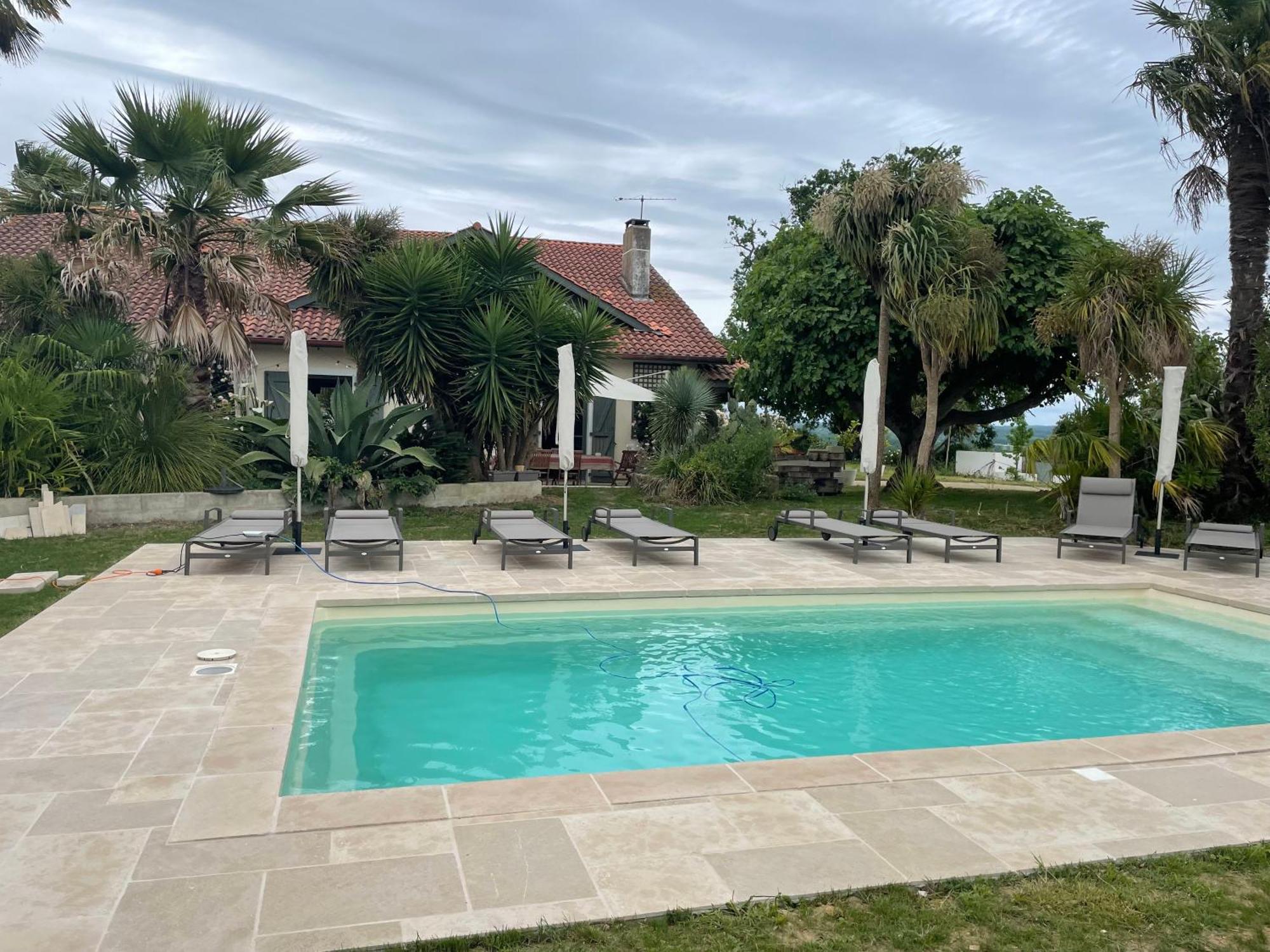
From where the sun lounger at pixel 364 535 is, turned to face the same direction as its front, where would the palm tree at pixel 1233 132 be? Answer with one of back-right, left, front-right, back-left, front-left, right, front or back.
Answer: left

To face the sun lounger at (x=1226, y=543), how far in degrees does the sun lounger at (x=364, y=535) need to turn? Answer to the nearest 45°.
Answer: approximately 90° to its left

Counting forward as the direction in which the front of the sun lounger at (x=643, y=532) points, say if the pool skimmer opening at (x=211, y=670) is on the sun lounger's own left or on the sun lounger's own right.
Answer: on the sun lounger's own right

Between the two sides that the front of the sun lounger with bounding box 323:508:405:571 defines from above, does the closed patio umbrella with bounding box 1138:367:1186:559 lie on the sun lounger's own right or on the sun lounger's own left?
on the sun lounger's own left

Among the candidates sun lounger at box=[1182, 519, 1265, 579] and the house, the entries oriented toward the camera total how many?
2

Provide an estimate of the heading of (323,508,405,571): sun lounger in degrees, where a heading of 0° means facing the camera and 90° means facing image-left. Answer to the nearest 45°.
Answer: approximately 0°

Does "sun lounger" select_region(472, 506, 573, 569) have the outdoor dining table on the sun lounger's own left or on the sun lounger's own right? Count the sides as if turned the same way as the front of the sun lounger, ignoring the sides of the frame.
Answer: on the sun lounger's own left

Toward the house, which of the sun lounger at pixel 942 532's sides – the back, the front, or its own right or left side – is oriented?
back

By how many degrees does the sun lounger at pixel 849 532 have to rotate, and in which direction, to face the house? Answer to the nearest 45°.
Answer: approximately 180°

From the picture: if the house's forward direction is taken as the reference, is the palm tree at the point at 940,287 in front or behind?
in front

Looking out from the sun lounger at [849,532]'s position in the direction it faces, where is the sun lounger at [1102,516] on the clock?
the sun lounger at [1102,516] is roughly at 10 o'clock from the sun lounger at [849,532].

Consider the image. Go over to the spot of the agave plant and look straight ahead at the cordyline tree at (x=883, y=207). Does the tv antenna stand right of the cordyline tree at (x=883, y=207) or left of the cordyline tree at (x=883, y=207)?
left

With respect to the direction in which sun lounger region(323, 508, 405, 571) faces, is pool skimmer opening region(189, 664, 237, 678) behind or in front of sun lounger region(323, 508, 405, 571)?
in front
